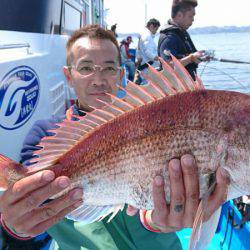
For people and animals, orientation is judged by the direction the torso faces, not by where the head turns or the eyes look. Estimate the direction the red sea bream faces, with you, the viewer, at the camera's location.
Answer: facing to the right of the viewer

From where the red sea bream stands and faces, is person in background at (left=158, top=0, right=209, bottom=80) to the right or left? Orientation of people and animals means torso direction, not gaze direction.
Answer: on its left

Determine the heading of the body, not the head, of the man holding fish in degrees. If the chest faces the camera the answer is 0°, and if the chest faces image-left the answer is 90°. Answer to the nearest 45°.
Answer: approximately 0°
